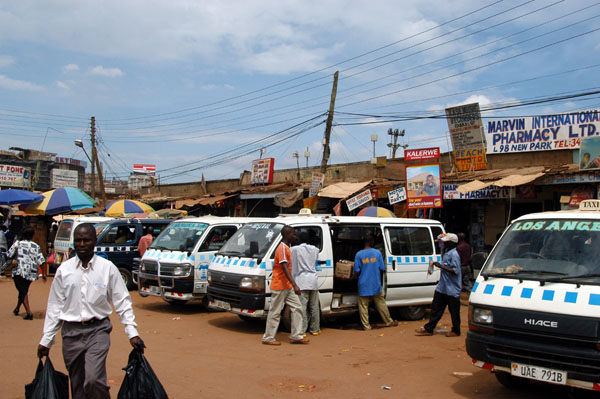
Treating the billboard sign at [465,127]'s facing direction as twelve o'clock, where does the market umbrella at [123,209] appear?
The market umbrella is roughly at 3 o'clock from the billboard sign.

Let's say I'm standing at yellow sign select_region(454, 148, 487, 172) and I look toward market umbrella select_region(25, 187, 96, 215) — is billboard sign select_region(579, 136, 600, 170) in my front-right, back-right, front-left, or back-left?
back-left

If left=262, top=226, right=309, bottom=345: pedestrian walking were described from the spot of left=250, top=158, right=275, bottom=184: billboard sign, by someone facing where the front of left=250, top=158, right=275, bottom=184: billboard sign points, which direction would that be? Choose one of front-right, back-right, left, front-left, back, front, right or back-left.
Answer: front-left

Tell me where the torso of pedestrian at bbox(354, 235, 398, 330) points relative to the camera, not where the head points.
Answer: away from the camera

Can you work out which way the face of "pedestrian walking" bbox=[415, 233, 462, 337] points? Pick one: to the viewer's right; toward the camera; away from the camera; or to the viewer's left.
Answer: to the viewer's left

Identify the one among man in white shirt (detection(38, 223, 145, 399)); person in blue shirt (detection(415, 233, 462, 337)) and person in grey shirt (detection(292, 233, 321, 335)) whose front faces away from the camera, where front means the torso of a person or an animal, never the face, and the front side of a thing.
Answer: person in grey shirt (detection(292, 233, 321, 335))

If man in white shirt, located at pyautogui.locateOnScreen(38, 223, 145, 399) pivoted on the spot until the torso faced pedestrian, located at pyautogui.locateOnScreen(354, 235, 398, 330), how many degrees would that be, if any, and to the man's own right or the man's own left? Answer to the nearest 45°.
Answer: approximately 135° to the man's own left

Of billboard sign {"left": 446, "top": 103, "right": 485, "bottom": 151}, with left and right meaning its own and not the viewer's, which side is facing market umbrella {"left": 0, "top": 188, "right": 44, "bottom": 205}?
right

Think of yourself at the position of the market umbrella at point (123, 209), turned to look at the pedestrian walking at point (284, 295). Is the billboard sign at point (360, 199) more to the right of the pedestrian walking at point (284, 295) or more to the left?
left
